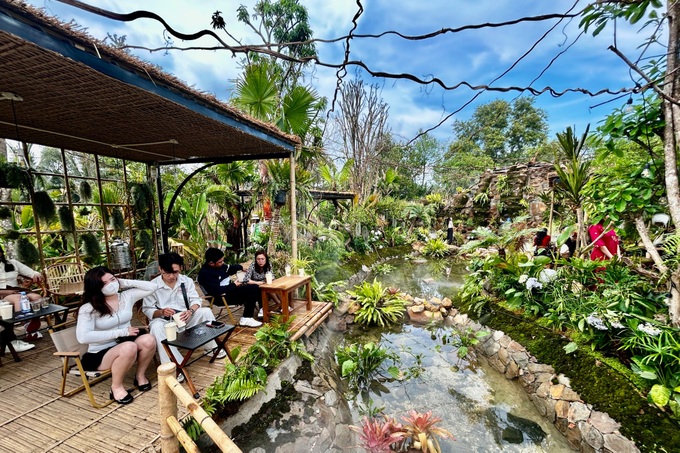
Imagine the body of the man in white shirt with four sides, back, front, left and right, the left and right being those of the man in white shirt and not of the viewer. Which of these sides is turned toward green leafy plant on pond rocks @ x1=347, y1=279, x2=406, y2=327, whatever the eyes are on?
left

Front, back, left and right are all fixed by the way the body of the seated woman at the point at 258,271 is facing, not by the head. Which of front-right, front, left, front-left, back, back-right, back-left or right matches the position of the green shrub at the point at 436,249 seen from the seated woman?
back-left

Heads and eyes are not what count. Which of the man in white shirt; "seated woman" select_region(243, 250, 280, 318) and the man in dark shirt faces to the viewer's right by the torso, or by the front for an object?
the man in dark shirt

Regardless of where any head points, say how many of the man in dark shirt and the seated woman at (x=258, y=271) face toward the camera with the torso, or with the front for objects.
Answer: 1

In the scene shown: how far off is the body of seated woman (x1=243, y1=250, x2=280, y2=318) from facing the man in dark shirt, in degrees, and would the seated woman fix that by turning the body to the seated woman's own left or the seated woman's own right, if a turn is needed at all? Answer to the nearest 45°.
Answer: approximately 90° to the seated woman's own right

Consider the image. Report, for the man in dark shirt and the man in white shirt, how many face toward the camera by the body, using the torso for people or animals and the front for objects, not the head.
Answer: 1

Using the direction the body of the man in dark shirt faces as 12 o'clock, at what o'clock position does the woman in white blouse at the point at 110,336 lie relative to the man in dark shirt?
The woman in white blouse is roughly at 4 o'clock from the man in dark shirt.

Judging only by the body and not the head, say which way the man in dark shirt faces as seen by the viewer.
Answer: to the viewer's right

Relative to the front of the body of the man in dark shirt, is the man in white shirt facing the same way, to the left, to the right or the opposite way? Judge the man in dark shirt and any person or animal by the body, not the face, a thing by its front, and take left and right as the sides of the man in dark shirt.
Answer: to the right

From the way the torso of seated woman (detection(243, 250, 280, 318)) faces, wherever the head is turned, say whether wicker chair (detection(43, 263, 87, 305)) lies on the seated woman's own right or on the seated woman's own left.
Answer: on the seated woman's own right
